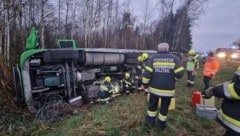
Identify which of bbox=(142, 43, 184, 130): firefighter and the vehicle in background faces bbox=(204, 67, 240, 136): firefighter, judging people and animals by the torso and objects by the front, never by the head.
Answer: the vehicle in background

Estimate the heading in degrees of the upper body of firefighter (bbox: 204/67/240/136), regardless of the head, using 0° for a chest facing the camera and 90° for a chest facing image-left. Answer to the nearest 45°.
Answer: approximately 90°

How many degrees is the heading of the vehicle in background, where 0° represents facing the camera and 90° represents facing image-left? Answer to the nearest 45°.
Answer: approximately 0°

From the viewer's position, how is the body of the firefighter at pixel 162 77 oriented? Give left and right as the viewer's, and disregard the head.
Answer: facing away from the viewer

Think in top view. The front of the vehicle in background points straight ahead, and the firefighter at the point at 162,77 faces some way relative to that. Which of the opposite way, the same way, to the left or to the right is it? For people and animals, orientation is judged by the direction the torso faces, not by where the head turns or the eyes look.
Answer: the opposite way

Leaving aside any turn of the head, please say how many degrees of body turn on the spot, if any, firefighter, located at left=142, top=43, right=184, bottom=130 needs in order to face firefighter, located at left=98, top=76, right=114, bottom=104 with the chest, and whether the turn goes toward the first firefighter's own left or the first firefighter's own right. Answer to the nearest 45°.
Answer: approximately 45° to the first firefighter's own left
